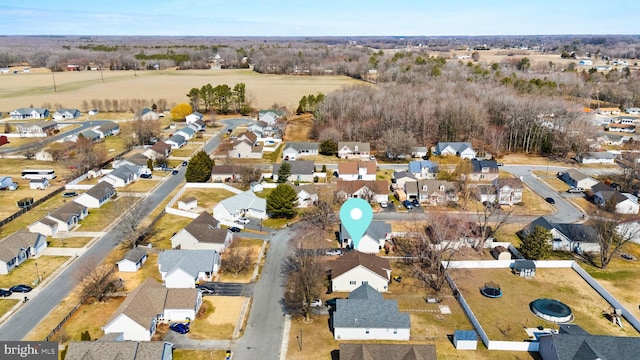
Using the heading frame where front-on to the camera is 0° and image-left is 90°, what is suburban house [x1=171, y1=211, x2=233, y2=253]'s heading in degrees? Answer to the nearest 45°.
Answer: approximately 270°

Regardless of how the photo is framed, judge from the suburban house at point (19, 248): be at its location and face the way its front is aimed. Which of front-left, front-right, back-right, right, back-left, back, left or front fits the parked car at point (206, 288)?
front

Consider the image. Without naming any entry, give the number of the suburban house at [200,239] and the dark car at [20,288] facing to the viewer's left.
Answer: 1

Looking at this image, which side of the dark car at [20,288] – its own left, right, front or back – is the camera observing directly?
left

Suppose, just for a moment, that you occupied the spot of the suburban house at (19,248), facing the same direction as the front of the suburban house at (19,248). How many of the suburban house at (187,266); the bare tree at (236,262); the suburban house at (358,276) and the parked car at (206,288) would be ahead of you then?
4

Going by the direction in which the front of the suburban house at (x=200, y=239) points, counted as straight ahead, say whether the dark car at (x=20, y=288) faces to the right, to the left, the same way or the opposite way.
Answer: the opposite way

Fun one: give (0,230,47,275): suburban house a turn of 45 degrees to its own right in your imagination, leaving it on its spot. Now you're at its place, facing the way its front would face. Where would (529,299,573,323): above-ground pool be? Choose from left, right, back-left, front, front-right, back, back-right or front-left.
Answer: front-left

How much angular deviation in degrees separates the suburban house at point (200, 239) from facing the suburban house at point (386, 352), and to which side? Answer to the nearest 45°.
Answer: approximately 45° to its right

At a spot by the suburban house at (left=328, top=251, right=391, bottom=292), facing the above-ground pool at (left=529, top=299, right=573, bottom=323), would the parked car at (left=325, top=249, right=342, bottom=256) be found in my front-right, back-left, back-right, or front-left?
back-left

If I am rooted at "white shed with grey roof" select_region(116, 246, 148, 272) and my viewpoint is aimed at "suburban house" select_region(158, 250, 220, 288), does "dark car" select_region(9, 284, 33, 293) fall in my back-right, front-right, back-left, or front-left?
back-right

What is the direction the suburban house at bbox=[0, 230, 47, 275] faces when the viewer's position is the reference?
facing the viewer and to the right of the viewer
